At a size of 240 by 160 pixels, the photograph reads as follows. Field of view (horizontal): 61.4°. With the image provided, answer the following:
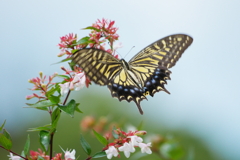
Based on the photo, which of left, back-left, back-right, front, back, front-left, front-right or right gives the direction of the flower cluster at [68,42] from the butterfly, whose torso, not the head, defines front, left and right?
left

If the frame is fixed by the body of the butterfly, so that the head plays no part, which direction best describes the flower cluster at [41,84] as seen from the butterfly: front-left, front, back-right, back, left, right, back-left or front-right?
left

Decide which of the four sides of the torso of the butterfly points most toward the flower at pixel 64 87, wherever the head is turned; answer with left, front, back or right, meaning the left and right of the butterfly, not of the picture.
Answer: left

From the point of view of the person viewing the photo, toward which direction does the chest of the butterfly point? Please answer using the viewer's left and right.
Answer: facing away from the viewer and to the left of the viewer

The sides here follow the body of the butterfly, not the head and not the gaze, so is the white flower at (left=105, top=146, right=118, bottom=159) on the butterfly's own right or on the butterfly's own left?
on the butterfly's own left
